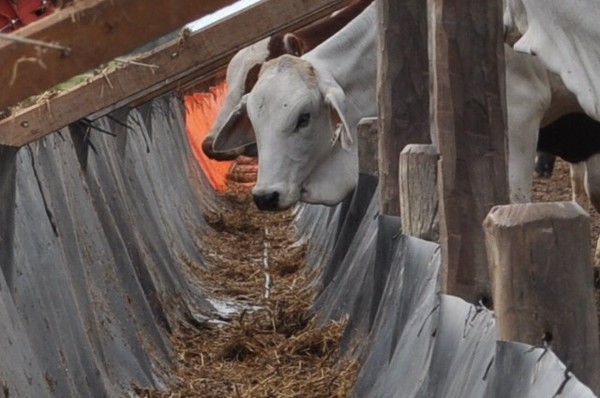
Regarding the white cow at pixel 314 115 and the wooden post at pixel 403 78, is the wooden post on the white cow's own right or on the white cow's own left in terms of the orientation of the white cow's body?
on the white cow's own left

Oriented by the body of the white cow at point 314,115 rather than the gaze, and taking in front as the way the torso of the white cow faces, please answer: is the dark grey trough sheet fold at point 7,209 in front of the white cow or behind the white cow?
in front

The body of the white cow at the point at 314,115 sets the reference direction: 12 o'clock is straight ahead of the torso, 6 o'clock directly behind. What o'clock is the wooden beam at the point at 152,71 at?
The wooden beam is roughly at 11 o'clock from the white cow.

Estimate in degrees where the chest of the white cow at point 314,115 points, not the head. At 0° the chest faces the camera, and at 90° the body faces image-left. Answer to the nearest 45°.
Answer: approximately 45°

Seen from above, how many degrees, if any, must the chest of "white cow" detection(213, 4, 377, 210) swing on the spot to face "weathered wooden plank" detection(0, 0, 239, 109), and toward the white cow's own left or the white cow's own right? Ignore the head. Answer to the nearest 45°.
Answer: approximately 45° to the white cow's own left

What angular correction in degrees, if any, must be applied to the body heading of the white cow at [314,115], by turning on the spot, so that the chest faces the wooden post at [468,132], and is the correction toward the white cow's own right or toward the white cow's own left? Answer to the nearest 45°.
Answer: approximately 45° to the white cow's own left
